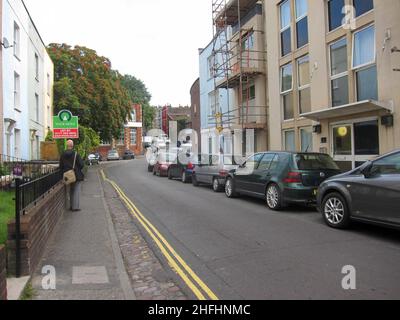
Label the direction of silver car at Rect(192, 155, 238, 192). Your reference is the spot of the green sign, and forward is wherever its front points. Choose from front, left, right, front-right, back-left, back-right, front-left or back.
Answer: left

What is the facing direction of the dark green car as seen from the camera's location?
facing away from the viewer and to the left of the viewer

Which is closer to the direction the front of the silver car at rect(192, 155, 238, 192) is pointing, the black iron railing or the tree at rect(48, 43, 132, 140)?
the tree

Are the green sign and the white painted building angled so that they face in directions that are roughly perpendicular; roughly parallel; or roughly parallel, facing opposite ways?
roughly perpendicular

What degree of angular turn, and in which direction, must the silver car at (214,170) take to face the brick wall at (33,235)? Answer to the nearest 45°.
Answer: approximately 135° to its left

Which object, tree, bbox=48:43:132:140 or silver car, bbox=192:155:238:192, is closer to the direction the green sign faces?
the silver car

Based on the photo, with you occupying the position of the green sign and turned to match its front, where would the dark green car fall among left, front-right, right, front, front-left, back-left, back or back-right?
front-left

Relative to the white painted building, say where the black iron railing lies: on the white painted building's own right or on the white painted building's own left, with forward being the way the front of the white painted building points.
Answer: on the white painted building's own right

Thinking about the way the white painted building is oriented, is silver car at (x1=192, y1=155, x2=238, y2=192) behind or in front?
in front

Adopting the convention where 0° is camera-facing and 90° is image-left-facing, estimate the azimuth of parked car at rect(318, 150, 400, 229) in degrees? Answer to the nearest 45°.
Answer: approximately 135°

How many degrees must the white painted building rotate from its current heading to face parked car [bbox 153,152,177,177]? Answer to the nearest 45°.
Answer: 0° — it already faces it

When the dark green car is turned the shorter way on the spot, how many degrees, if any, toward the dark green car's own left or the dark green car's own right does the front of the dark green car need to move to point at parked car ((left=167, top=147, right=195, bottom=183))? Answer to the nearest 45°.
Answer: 0° — it already faces it

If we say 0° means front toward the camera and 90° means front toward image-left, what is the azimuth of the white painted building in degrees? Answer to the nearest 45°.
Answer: approximately 270°
